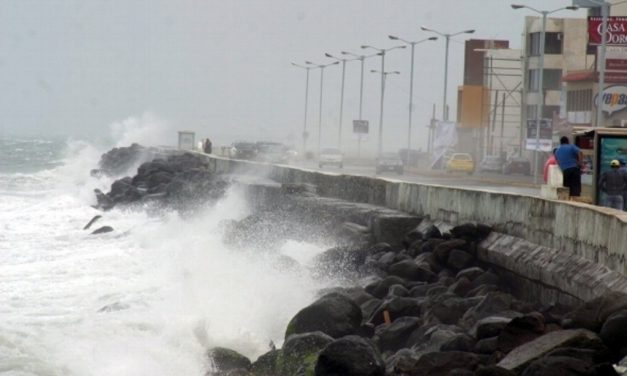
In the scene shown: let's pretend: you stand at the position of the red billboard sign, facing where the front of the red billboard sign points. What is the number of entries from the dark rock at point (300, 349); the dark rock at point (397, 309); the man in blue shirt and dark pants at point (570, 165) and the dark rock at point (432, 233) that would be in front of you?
4

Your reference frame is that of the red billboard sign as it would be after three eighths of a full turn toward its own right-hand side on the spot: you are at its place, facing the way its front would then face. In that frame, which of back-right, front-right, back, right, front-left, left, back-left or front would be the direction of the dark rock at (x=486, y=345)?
back-left

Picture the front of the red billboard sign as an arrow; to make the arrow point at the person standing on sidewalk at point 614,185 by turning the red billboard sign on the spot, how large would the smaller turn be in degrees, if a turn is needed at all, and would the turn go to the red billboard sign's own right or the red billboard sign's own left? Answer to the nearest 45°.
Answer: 0° — it already faces them

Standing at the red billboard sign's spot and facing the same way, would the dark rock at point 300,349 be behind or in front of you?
in front

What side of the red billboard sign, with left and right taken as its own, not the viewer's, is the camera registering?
front

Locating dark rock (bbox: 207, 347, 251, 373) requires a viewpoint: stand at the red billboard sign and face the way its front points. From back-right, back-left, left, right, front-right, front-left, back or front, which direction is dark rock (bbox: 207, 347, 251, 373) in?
front

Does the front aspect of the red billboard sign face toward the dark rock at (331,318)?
yes

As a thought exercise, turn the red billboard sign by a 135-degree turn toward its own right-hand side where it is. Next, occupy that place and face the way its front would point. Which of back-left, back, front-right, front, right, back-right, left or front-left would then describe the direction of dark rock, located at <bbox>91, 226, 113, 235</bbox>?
left

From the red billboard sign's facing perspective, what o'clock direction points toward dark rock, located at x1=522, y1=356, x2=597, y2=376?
The dark rock is roughly at 12 o'clock from the red billboard sign.

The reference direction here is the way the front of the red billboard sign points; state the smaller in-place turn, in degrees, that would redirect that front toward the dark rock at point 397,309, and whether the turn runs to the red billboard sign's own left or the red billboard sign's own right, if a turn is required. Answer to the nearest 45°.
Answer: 0° — it already faces it

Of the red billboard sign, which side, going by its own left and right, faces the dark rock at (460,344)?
front

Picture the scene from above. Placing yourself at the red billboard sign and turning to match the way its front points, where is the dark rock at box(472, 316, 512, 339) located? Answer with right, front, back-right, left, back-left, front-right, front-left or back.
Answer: front

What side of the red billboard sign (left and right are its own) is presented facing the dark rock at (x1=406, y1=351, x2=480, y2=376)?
front

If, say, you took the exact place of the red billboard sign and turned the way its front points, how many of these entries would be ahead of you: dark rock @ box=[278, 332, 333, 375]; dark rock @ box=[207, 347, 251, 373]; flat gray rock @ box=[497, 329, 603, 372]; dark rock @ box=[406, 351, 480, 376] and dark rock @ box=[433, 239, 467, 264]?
5

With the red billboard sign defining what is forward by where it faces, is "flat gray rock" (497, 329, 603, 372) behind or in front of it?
in front

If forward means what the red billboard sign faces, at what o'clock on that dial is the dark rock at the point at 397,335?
The dark rock is roughly at 12 o'clock from the red billboard sign.

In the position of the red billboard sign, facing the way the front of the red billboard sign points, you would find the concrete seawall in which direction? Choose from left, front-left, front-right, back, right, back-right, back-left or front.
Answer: front
